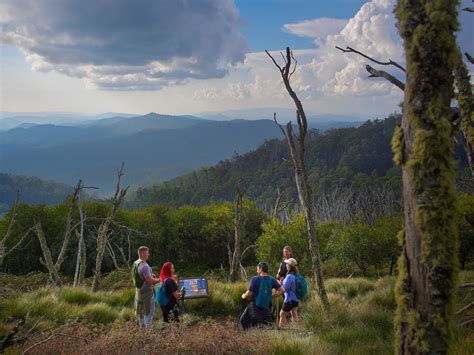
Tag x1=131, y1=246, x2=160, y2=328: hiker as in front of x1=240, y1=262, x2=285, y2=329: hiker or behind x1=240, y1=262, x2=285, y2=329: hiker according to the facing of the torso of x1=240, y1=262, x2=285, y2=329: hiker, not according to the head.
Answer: in front

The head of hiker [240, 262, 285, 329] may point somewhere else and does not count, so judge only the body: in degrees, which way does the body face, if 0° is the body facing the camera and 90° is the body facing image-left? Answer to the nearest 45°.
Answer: approximately 135°

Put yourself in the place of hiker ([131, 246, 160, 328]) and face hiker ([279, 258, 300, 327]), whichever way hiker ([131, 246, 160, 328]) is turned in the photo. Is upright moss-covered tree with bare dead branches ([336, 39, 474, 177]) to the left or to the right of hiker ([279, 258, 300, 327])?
right

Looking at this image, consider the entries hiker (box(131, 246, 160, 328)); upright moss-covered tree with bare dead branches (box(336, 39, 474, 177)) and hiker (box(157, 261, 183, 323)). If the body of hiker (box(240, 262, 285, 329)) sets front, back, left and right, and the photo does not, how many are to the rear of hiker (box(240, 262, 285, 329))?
1

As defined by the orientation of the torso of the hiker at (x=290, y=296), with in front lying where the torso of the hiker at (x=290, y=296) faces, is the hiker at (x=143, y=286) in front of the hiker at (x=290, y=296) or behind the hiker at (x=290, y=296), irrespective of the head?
in front

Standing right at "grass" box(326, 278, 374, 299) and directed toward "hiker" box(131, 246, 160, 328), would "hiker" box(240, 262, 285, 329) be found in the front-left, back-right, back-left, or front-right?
front-left

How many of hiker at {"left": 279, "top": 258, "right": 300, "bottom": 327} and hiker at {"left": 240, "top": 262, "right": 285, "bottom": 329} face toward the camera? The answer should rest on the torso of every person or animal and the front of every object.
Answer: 0

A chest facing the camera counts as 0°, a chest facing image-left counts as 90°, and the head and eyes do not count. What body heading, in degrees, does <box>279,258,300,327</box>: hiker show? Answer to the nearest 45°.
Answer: approximately 90°

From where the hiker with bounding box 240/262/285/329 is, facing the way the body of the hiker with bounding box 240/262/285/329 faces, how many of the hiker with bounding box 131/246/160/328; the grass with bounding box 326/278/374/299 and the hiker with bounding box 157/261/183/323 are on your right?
1

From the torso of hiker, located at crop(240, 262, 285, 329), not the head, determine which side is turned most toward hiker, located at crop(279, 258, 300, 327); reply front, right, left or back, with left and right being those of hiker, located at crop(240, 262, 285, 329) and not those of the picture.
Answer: right

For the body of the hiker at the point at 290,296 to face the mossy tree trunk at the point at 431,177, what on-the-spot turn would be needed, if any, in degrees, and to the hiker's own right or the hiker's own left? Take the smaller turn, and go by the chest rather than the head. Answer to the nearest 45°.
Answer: approximately 90° to the hiker's own left

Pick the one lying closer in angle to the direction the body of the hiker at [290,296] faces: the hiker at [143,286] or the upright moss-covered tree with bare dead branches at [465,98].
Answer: the hiker

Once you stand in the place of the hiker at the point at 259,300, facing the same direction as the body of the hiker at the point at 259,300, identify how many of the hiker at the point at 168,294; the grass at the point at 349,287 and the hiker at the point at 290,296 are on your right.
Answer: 2

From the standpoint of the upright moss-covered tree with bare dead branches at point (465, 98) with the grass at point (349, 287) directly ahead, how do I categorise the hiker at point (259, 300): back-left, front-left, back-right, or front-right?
front-left
